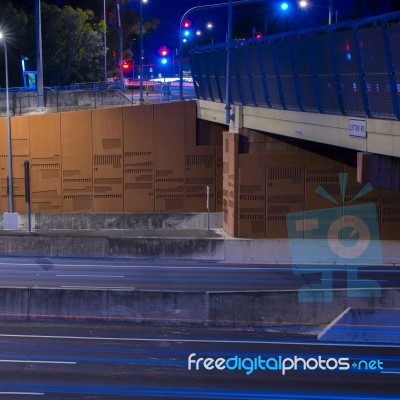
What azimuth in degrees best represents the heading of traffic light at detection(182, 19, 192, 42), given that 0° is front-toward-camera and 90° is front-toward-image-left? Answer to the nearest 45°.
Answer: approximately 0°

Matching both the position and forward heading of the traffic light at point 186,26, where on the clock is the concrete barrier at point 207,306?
The concrete barrier is roughly at 12 o'clock from the traffic light.

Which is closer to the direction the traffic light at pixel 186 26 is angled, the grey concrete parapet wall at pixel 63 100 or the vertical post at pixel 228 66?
the vertical post

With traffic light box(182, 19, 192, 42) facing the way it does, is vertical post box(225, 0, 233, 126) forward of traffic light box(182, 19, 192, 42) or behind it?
forward

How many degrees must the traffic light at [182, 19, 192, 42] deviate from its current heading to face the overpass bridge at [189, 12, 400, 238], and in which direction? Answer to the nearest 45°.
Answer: approximately 45° to its left

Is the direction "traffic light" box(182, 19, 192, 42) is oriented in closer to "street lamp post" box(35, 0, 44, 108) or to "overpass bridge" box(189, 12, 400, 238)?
the overpass bridge
